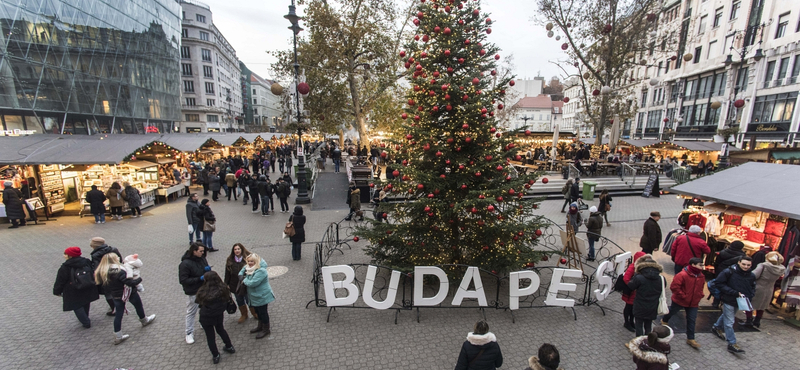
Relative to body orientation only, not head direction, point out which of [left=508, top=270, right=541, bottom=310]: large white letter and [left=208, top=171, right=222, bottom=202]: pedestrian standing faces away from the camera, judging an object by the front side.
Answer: the pedestrian standing

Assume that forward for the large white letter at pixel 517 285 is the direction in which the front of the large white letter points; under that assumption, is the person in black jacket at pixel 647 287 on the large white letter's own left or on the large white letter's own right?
on the large white letter's own left

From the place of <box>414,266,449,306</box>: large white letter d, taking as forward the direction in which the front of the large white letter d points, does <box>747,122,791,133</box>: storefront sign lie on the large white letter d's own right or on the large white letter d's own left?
on the large white letter d's own left

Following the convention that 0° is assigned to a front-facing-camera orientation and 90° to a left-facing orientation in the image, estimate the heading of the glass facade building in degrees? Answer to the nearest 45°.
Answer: approximately 315°

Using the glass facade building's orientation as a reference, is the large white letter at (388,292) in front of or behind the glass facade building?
in front

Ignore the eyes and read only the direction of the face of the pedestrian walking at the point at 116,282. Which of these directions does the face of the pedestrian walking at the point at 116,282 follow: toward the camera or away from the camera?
away from the camera

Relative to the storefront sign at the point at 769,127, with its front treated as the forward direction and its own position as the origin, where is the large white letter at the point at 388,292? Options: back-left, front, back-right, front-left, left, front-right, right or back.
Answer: front-left

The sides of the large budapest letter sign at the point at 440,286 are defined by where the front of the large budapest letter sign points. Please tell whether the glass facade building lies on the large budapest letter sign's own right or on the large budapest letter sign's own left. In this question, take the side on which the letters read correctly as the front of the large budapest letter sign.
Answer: on the large budapest letter sign's own right

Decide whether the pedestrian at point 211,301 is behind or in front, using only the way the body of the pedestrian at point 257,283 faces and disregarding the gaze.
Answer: in front

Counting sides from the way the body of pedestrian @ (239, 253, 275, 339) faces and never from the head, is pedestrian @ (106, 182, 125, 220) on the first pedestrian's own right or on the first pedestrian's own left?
on the first pedestrian's own right

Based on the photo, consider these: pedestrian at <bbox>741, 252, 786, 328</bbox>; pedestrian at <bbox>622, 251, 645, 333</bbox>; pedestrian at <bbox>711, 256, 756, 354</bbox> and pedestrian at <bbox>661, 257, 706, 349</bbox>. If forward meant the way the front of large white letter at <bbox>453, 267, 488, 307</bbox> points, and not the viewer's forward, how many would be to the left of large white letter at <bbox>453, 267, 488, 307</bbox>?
4

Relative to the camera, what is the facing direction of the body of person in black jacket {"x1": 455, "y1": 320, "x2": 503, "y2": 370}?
away from the camera
